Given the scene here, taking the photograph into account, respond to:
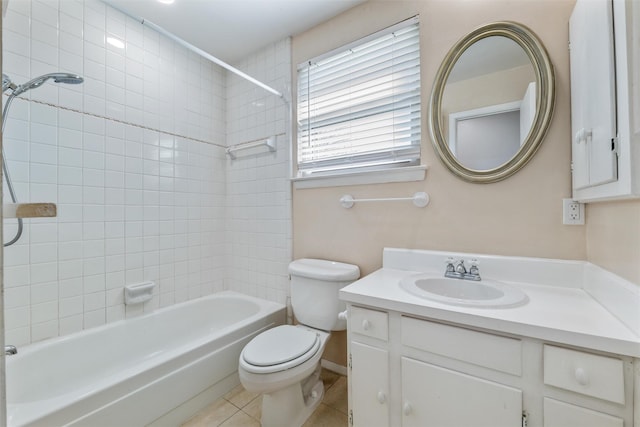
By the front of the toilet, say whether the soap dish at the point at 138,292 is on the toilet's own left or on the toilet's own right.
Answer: on the toilet's own right

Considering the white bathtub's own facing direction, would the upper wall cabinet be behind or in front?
in front

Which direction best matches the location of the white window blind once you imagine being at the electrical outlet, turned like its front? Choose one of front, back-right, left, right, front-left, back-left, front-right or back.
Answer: right

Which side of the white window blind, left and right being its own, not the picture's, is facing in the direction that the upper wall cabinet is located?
left

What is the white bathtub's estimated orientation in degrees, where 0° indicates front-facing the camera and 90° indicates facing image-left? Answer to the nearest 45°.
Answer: approximately 315°

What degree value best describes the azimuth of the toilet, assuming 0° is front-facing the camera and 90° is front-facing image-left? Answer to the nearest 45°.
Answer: approximately 45°

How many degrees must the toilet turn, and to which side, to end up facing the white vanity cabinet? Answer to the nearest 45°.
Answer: approximately 90° to its left

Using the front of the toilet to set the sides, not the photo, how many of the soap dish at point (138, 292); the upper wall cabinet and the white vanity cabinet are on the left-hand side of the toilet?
2

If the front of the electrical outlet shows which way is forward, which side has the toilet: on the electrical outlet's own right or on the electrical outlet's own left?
on the electrical outlet's own right

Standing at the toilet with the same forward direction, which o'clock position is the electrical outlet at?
The electrical outlet is roughly at 8 o'clock from the toilet.

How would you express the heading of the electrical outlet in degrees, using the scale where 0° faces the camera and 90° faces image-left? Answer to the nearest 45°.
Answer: approximately 0°
